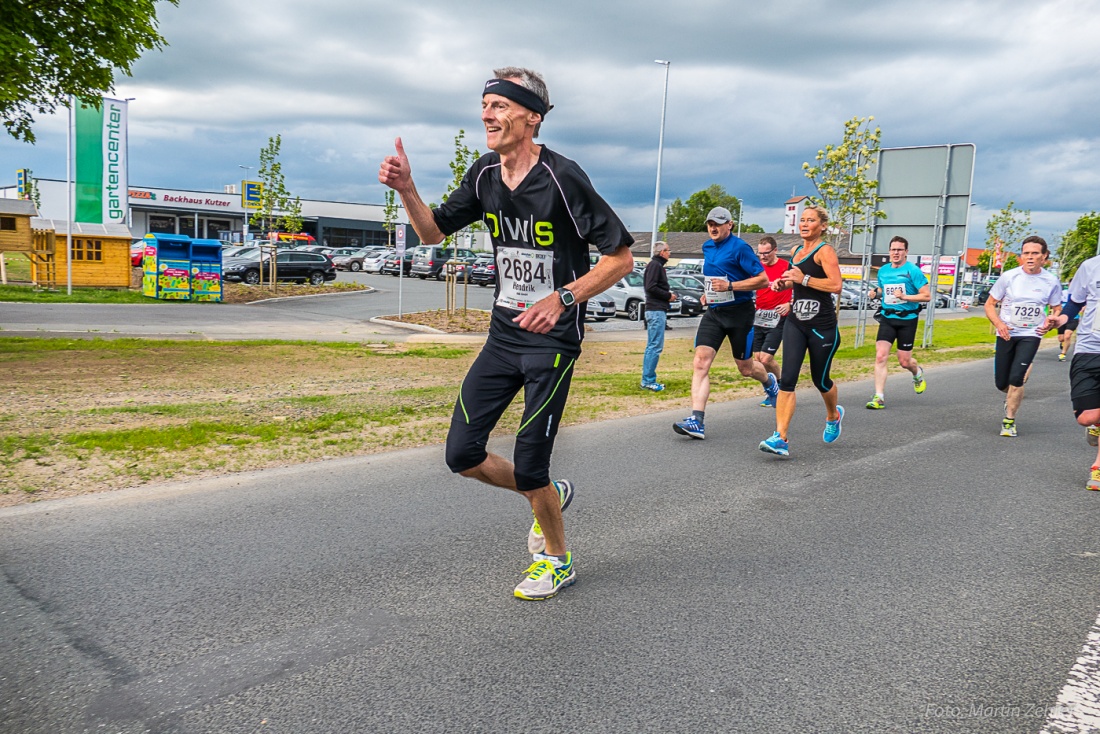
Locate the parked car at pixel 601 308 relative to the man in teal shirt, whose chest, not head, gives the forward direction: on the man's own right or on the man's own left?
on the man's own right

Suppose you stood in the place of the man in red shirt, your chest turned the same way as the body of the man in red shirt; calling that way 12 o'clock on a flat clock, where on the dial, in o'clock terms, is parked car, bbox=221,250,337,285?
The parked car is roughly at 3 o'clock from the man in red shirt.

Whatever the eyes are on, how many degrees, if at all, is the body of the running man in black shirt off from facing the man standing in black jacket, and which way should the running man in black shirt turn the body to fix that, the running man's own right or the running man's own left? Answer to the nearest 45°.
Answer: approximately 135° to the running man's own right

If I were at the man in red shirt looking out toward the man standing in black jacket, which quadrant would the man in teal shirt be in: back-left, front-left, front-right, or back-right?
back-right

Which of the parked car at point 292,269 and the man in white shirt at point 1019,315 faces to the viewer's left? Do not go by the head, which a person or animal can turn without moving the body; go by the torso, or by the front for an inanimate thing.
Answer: the parked car

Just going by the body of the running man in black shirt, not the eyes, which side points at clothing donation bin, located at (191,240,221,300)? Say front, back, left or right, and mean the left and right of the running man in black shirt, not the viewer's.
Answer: right

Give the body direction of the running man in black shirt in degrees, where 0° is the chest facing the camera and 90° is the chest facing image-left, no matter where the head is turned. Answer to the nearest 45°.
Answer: approximately 45°

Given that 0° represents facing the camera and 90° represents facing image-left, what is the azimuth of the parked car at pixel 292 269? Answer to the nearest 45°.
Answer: approximately 90°
